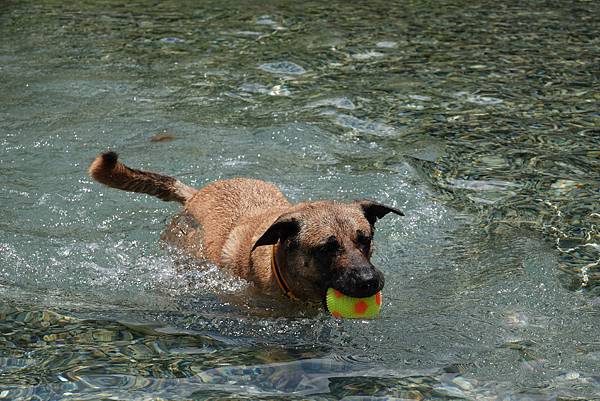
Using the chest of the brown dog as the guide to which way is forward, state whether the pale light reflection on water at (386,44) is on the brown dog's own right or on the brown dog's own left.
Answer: on the brown dog's own left

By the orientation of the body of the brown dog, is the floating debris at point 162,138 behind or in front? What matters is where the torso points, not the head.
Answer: behind

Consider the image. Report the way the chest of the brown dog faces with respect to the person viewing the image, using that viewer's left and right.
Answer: facing the viewer and to the right of the viewer

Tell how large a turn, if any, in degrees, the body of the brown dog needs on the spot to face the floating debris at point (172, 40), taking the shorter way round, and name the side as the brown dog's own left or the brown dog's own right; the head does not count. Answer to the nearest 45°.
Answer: approximately 135° to the brown dog's own left
